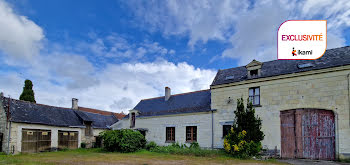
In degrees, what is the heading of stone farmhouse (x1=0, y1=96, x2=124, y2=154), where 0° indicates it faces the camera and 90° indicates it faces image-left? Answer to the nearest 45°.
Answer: approximately 315°

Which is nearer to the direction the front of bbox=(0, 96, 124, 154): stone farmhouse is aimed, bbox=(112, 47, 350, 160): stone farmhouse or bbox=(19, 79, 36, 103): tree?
the stone farmhouse

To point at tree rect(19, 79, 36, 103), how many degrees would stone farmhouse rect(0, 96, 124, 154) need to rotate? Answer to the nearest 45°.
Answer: approximately 135° to its left

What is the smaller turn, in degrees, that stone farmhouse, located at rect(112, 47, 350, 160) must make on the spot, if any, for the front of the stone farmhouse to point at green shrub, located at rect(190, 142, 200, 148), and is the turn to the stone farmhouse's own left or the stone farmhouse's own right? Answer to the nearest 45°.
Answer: approximately 90° to the stone farmhouse's own right

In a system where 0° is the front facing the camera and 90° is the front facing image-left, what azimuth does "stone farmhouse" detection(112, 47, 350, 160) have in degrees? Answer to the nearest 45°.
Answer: approximately 45°
